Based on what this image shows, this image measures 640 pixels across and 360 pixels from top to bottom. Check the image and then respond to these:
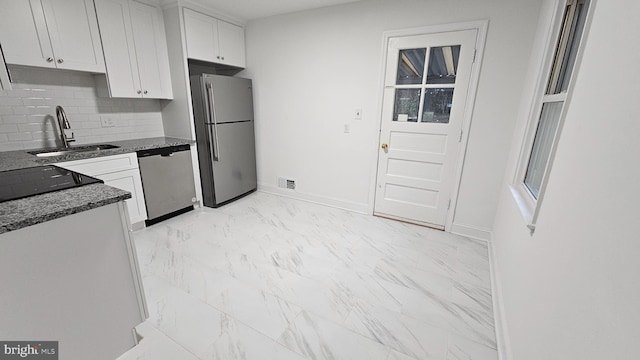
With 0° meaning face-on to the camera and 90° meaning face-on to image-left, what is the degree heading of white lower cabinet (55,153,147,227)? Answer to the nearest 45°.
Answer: approximately 0°

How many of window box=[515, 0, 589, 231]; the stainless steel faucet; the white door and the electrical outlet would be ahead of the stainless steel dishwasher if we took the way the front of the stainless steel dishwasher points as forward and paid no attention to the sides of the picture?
2

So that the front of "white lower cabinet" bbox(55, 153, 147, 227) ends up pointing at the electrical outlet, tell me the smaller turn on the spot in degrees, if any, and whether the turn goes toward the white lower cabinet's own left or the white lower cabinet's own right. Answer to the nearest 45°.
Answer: approximately 180°

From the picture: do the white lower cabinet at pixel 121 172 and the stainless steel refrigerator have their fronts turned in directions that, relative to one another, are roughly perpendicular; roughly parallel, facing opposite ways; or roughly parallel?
roughly parallel

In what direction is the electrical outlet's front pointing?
toward the camera

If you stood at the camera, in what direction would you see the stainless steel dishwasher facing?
facing the viewer and to the right of the viewer

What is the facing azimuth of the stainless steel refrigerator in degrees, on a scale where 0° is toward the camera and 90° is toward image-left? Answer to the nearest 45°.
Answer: approximately 315°

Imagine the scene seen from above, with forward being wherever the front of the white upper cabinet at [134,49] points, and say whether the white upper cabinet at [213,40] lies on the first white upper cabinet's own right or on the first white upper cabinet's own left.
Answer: on the first white upper cabinet's own left
